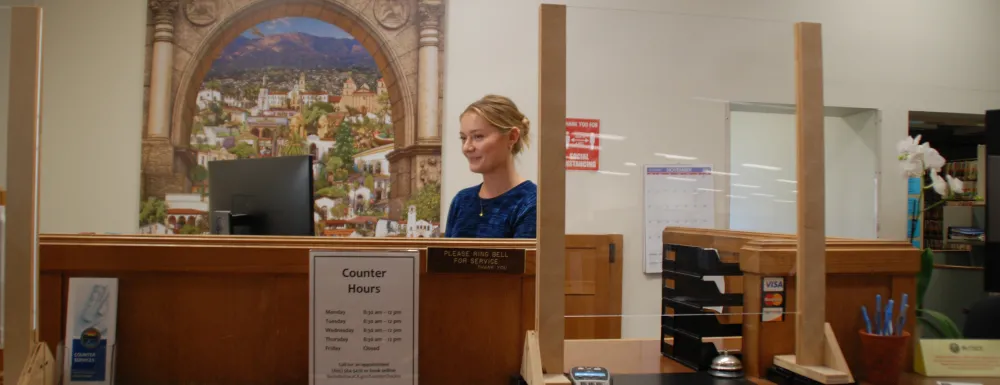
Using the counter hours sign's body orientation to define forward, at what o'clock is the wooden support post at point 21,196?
The wooden support post is roughly at 3 o'clock from the counter hours sign.

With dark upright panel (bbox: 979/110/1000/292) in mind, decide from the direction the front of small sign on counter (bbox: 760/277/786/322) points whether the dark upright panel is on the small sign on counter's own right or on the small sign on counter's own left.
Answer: on the small sign on counter's own left

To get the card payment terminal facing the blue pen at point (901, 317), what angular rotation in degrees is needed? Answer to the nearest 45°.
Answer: approximately 135° to its left

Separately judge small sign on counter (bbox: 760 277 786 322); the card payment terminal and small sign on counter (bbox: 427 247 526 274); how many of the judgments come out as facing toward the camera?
3

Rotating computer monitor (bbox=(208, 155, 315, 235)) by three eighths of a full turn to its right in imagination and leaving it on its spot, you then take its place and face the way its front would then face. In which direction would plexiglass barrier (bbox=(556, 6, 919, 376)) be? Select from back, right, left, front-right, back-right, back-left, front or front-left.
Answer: front-left

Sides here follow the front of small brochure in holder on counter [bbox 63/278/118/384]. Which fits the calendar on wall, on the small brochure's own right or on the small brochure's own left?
on the small brochure's own left

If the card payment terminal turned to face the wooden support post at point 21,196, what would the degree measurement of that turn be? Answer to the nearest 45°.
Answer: approximately 90° to its right

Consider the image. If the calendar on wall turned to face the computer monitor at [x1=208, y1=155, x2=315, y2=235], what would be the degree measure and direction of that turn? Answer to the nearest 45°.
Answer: approximately 90° to its right

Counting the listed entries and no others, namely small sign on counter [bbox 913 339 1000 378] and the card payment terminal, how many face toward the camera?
2

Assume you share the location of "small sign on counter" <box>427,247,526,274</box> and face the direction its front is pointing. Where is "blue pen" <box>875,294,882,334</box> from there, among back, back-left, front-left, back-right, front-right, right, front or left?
left

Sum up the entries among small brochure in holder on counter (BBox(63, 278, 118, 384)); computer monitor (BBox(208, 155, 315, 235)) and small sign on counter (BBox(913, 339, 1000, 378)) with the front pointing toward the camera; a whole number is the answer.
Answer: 2
